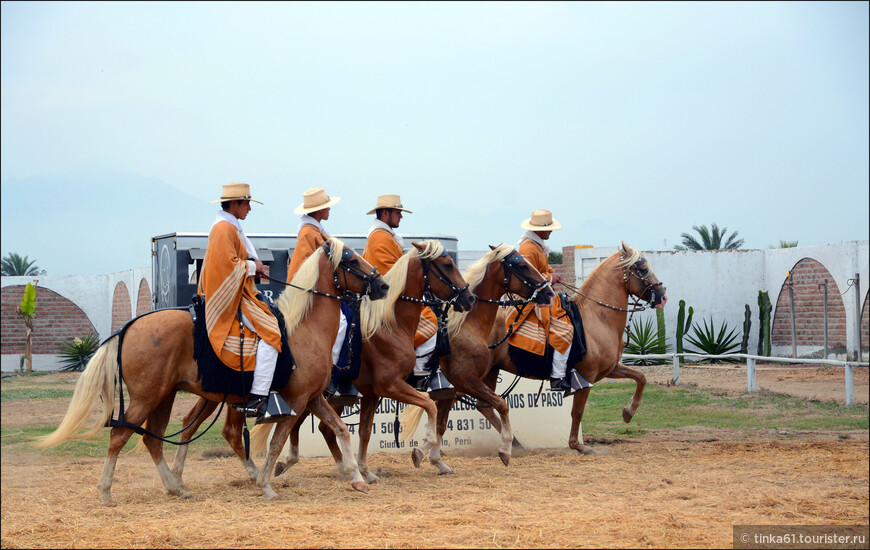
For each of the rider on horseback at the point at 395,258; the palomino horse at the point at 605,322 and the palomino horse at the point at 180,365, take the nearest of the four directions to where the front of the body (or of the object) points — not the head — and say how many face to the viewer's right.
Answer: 3

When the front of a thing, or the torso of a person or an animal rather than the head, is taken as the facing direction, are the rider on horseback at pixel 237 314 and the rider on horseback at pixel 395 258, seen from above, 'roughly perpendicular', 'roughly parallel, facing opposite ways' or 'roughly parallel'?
roughly parallel

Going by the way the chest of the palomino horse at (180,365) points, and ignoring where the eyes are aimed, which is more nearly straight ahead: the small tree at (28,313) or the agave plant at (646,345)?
the agave plant

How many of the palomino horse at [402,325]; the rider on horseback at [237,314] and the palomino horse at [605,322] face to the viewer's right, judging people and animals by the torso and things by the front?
3

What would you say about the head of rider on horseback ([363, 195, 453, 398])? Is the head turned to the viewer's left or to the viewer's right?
to the viewer's right

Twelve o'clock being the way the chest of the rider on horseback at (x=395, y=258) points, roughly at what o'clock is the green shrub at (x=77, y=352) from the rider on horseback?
The green shrub is roughly at 8 o'clock from the rider on horseback.

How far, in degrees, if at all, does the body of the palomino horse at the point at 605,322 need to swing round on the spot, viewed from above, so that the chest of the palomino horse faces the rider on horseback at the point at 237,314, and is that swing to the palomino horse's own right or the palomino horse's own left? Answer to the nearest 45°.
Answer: approximately 135° to the palomino horse's own right

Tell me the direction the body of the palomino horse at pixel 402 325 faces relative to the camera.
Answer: to the viewer's right

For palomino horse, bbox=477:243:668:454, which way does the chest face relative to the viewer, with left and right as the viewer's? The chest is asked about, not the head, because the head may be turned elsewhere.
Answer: facing to the right of the viewer

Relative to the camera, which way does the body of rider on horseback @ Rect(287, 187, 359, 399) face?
to the viewer's right

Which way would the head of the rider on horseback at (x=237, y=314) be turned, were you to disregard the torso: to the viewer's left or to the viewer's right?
to the viewer's right

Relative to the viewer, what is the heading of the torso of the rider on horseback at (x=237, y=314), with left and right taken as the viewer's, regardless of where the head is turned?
facing to the right of the viewer

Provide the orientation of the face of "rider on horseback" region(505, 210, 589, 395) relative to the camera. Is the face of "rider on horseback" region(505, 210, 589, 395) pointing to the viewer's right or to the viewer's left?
to the viewer's right

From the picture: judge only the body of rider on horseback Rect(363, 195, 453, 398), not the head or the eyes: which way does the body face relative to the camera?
to the viewer's right

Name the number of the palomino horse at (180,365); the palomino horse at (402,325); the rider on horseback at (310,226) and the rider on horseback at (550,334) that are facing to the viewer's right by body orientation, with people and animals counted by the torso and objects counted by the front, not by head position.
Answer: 4

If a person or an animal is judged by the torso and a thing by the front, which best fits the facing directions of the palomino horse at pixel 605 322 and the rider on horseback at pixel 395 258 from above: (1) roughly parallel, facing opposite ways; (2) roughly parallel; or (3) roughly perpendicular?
roughly parallel

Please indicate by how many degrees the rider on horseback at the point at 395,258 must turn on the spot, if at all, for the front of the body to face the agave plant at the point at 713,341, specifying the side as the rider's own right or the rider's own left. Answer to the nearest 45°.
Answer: approximately 45° to the rider's own left

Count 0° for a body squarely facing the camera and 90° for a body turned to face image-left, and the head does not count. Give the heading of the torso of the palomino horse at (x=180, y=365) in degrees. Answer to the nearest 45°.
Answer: approximately 270°

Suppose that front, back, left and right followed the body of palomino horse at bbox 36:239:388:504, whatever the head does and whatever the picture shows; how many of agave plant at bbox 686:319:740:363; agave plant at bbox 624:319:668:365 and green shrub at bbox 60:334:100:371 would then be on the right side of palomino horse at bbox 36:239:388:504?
0

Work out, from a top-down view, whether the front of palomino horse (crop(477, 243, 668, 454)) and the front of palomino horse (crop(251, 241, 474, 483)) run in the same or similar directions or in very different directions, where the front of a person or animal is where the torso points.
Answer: same or similar directions
